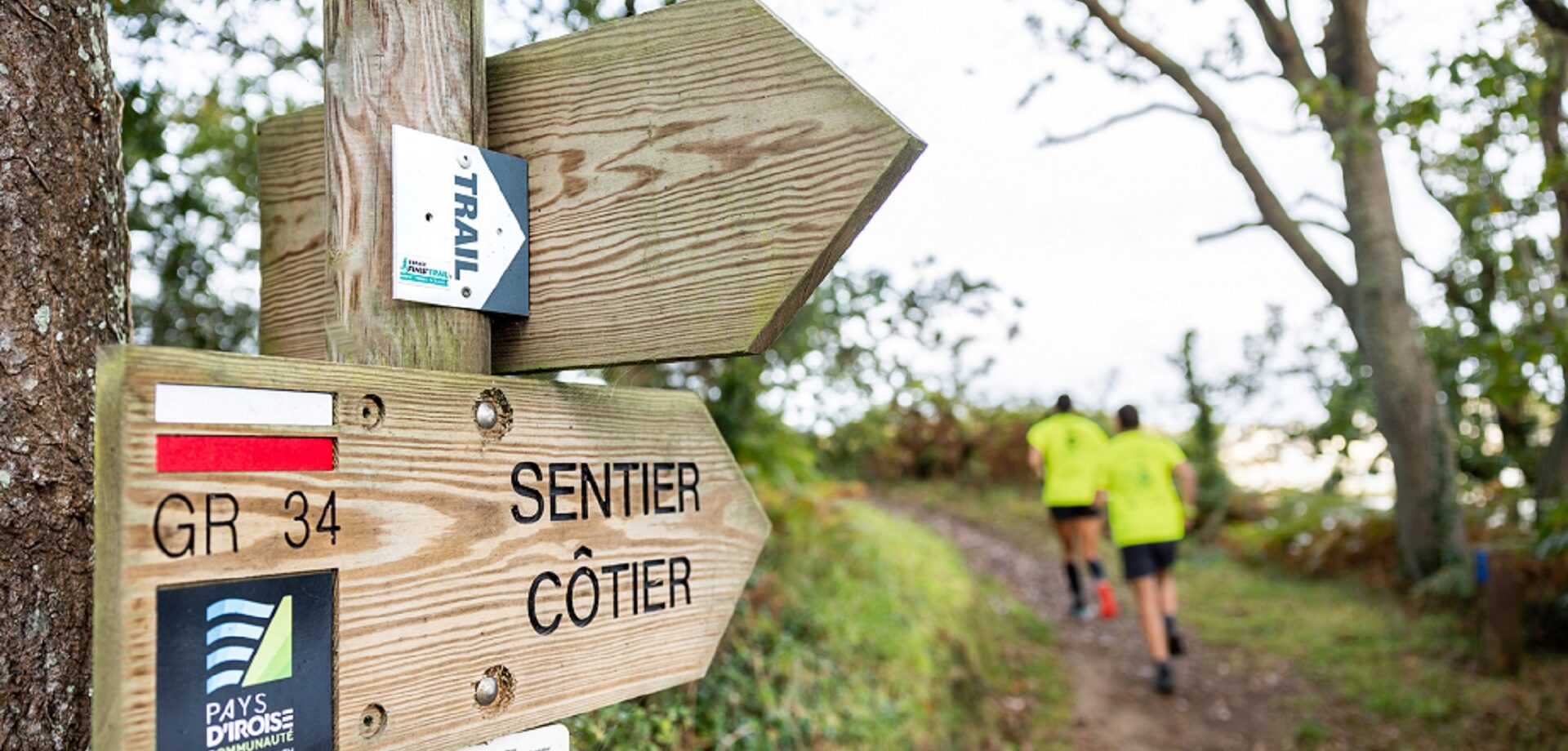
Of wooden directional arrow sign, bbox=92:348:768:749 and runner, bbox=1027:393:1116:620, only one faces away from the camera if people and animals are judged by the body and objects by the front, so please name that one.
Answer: the runner

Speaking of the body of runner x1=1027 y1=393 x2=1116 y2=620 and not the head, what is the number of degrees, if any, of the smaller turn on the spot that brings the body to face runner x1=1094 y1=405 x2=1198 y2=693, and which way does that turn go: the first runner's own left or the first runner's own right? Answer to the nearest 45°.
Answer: approximately 180°

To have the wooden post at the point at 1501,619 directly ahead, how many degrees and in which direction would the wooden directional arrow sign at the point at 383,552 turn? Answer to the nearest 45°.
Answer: approximately 90° to its left

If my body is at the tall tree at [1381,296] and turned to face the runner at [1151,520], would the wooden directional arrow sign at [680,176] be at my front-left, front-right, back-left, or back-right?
front-left

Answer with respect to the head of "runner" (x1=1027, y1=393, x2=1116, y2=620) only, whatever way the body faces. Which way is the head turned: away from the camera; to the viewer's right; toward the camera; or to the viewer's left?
away from the camera

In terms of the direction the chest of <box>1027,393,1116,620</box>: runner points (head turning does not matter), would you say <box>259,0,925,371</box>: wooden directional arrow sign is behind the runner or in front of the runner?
behind

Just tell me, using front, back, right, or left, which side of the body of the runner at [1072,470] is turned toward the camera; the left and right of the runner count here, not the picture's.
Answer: back

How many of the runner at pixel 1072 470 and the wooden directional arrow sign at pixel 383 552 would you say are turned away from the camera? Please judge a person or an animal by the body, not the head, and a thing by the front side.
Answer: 1

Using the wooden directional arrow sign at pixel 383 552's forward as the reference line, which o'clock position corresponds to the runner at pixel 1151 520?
The runner is roughly at 9 o'clock from the wooden directional arrow sign.

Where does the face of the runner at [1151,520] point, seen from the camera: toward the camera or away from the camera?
away from the camera

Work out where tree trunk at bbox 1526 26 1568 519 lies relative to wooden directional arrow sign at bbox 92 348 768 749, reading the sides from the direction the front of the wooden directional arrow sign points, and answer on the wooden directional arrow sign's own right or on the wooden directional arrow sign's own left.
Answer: on the wooden directional arrow sign's own left

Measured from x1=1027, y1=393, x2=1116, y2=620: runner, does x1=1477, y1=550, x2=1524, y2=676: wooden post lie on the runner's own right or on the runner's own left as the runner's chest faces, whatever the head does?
on the runner's own right

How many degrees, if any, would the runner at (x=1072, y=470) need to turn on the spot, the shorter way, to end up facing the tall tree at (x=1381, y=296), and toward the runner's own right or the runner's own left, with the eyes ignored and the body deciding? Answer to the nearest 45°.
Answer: approximately 90° to the runner's own right

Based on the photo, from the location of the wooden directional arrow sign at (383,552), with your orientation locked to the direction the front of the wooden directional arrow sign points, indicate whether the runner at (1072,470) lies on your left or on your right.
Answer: on your left

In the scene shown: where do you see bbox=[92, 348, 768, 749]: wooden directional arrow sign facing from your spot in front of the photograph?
facing the viewer and to the right of the viewer
